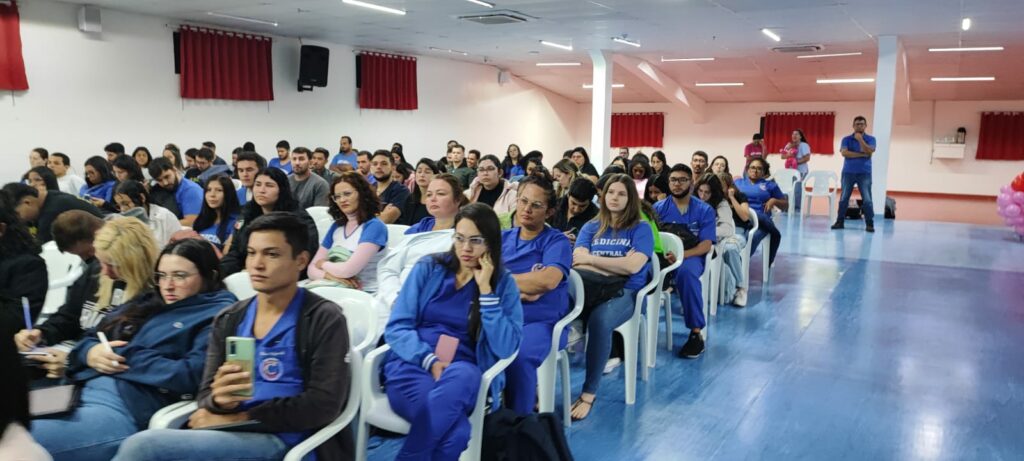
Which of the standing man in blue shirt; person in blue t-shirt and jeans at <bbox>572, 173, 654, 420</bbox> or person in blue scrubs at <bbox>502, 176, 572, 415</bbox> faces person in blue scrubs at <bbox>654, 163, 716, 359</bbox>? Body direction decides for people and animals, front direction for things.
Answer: the standing man in blue shirt

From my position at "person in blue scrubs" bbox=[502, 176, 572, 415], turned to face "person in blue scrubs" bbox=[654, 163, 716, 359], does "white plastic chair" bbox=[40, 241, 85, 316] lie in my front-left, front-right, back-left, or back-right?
back-left

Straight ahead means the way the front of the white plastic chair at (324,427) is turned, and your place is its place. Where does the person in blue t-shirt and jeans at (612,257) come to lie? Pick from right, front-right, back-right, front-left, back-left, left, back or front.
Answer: back

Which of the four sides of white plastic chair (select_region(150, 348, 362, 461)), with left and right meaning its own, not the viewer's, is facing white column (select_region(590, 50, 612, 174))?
back

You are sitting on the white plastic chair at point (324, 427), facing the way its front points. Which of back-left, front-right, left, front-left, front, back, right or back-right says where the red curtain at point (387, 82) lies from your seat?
back-right

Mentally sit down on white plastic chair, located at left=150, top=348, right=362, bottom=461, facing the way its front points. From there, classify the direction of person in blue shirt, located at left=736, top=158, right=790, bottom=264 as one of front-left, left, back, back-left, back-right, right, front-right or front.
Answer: back

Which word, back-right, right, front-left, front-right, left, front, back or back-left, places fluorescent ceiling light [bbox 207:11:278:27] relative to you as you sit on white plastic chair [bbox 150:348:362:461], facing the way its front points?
back-right

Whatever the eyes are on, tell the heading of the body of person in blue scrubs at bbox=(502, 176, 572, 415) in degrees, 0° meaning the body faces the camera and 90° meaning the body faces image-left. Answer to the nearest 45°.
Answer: approximately 45°

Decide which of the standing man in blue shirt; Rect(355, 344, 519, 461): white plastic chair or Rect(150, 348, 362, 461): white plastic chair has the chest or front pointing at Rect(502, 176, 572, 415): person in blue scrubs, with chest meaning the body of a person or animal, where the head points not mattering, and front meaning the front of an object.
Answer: the standing man in blue shirt

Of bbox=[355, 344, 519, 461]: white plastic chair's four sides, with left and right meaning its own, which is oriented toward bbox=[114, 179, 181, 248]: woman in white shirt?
right

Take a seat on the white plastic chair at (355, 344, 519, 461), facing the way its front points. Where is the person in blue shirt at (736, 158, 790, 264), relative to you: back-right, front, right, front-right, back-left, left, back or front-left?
back

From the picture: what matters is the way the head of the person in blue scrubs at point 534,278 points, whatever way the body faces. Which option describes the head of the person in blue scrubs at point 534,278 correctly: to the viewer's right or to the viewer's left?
to the viewer's left

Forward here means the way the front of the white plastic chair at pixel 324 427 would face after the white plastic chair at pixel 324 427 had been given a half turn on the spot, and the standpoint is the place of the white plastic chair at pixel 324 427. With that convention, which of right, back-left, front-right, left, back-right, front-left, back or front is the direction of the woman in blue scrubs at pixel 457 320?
front
